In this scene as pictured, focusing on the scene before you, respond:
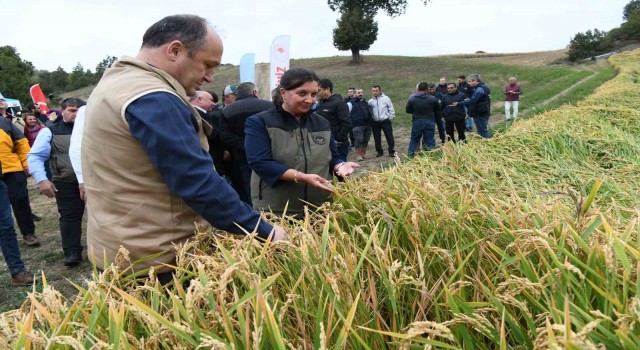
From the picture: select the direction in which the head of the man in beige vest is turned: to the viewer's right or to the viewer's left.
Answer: to the viewer's right

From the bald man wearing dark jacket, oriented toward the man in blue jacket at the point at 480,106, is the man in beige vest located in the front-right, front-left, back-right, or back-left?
back-right

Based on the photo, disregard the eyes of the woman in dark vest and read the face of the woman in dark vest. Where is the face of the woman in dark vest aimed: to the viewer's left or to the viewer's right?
to the viewer's right

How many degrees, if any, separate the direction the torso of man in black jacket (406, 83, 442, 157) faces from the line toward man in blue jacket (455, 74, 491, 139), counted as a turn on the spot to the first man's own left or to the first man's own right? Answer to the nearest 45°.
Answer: approximately 45° to the first man's own right

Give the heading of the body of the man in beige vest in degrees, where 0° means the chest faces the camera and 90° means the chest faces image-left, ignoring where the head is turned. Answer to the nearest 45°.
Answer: approximately 270°

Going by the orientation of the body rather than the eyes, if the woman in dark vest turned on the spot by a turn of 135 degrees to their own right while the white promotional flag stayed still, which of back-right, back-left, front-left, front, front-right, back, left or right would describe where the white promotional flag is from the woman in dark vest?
right

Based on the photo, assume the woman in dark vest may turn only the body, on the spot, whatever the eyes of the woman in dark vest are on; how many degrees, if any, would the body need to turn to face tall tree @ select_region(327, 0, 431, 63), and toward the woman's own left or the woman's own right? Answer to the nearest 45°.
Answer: approximately 135° to the woman's own left

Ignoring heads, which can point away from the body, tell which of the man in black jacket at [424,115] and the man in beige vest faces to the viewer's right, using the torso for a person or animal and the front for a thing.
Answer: the man in beige vest

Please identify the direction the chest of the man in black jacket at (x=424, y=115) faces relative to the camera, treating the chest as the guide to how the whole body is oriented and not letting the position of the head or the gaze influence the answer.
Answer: away from the camera
